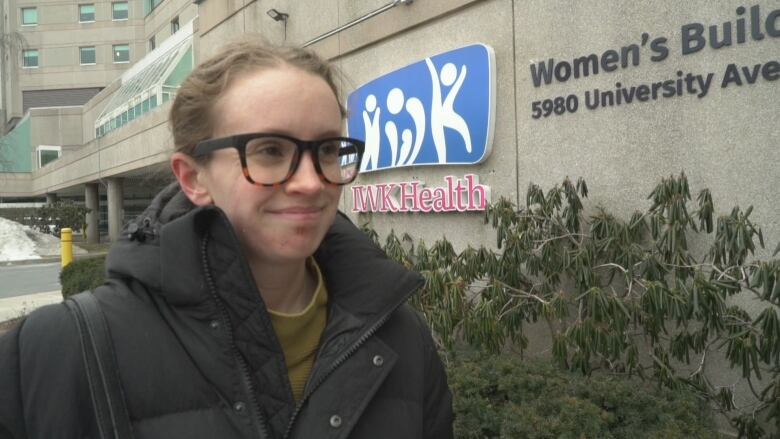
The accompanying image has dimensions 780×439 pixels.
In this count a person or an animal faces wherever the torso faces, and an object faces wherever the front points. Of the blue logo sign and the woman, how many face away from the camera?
0

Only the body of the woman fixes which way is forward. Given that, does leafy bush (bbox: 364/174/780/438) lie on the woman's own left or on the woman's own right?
on the woman's own left

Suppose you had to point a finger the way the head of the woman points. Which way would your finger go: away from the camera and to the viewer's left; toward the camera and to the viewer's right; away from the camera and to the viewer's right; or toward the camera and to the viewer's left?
toward the camera and to the viewer's right

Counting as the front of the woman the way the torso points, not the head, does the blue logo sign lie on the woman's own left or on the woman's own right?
on the woman's own left

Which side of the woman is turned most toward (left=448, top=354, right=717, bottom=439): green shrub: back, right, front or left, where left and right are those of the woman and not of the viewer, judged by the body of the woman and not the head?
left

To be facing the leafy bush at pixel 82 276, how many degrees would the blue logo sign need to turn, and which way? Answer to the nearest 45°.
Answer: approximately 90° to its right

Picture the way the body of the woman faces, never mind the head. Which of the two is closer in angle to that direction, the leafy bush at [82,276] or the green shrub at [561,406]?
the green shrub

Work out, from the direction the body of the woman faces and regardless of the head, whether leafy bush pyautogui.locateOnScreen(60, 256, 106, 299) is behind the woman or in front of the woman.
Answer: behind

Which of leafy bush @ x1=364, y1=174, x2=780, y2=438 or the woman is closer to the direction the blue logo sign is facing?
the woman

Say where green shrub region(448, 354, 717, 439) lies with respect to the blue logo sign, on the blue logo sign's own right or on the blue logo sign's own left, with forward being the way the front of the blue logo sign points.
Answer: on the blue logo sign's own left

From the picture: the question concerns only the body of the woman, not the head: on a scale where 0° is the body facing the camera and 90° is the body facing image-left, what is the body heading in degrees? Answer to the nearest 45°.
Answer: approximately 315°
